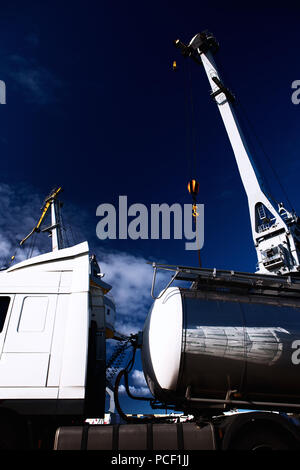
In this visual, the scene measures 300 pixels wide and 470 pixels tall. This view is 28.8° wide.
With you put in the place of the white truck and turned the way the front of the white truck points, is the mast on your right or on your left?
on your right

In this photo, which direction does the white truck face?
to the viewer's left
